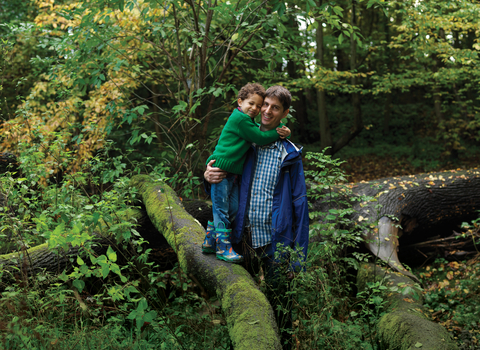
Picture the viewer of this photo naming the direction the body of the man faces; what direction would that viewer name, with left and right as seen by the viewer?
facing the viewer and to the left of the viewer

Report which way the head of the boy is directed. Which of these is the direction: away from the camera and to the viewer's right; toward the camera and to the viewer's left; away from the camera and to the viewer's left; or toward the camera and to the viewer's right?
toward the camera and to the viewer's right

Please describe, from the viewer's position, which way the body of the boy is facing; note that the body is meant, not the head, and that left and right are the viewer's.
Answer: facing the viewer and to the right of the viewer

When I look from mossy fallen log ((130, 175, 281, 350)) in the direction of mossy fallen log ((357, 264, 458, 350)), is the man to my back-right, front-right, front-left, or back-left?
front-left

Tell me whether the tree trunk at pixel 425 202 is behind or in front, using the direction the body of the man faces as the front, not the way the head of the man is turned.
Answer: behind

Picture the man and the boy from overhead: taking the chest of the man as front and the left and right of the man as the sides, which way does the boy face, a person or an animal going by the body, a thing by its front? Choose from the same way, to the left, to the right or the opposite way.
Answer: to the left

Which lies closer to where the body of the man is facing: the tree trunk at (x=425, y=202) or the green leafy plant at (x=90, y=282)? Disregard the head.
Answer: the green leafy plant

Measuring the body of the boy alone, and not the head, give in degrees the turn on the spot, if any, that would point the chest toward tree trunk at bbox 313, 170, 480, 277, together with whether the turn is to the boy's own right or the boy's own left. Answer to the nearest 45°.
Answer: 0° — they already face it

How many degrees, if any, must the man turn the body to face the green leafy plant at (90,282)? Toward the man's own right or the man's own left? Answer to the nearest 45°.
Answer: approximately 45° to the man's own right
